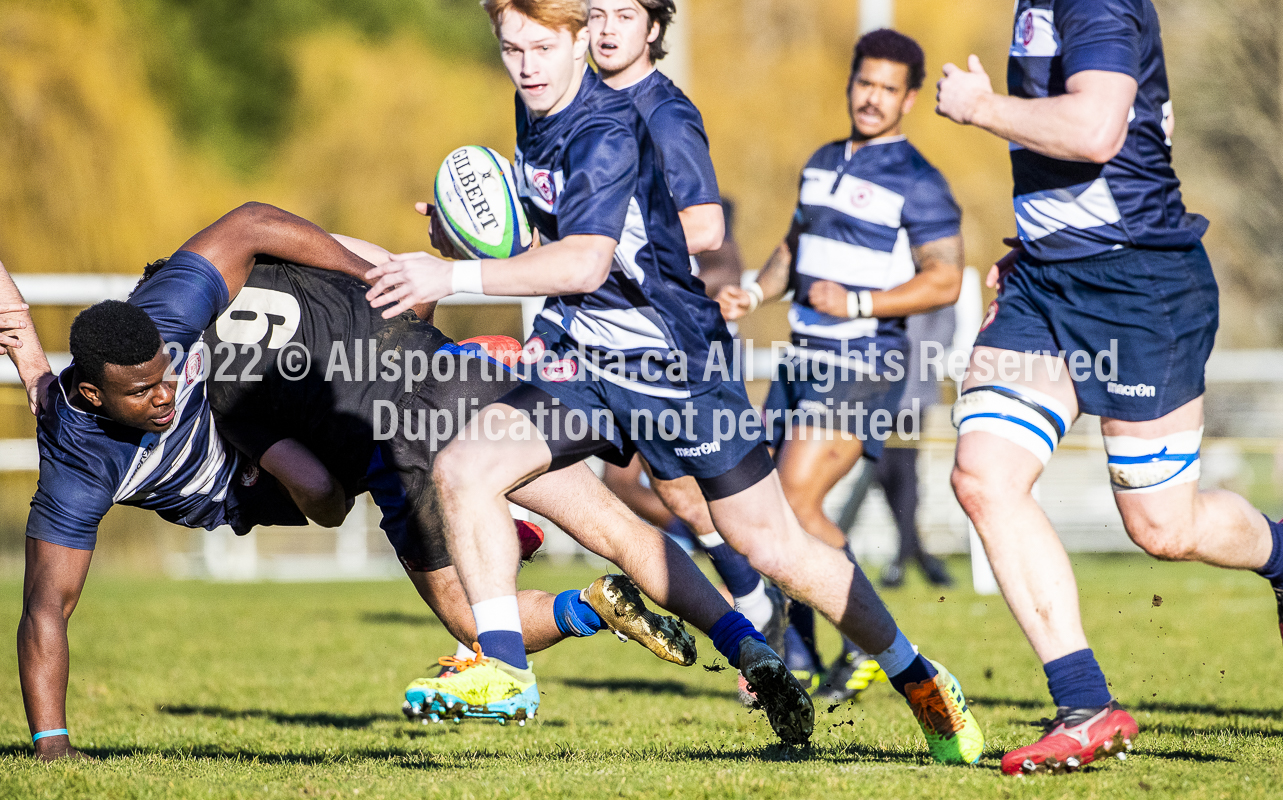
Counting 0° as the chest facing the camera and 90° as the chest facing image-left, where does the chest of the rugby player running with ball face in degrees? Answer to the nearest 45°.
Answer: approximately 45°

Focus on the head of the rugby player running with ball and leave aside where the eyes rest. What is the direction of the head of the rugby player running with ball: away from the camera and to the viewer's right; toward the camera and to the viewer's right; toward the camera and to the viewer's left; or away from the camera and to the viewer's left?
toward the camera and to the viewer's left
